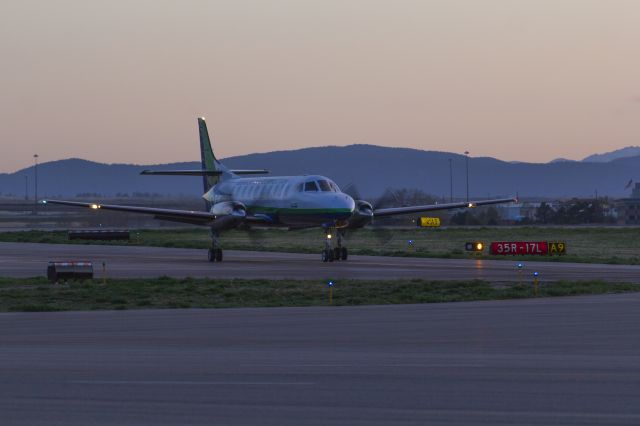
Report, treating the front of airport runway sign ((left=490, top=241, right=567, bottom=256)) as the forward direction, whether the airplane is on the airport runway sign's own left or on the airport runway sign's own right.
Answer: on the airport runway sign's own right

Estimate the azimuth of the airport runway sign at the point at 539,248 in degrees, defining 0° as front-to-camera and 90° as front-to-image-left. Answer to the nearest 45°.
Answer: approximately 0°
